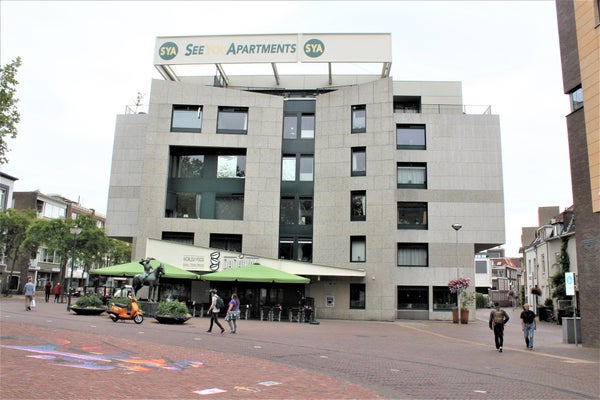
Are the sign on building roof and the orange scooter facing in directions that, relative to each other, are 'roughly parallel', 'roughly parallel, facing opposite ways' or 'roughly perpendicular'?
roughly perpendicular

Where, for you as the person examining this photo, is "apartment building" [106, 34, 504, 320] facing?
facing the viewer

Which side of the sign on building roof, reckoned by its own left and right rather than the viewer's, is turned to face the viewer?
front

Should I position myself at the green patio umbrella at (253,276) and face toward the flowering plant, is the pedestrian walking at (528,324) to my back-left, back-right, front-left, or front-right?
front-right

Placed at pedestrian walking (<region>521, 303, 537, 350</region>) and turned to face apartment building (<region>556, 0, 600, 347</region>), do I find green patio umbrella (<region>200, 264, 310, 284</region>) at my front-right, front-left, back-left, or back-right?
back-left
